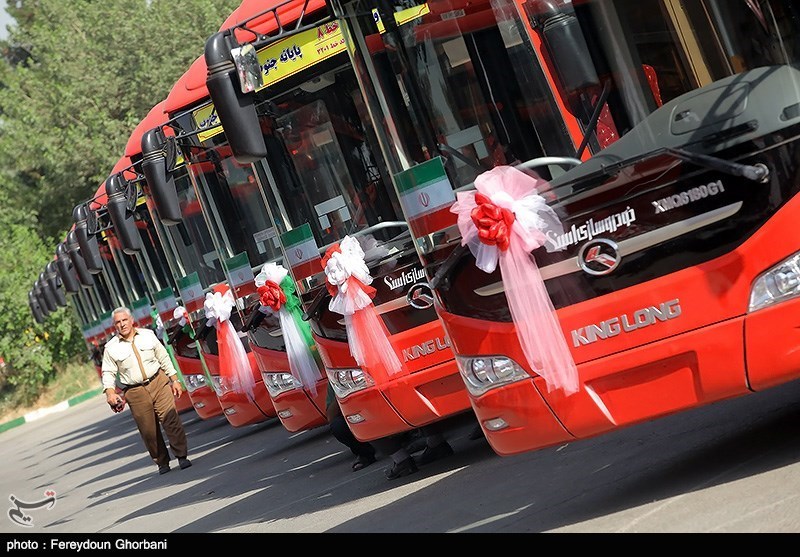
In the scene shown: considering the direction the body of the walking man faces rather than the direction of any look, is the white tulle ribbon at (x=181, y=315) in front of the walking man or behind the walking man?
behind

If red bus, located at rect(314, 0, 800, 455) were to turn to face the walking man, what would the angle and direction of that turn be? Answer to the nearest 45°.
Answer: approximately 90° to its right

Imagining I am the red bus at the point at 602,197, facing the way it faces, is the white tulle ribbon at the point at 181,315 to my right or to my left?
on my right

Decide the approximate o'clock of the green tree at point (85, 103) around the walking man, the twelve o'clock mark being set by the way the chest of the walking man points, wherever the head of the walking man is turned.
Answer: The green tree is roughly at 6 o'clock from the walking man.

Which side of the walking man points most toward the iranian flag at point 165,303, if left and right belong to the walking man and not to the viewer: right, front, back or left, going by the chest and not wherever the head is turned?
back
